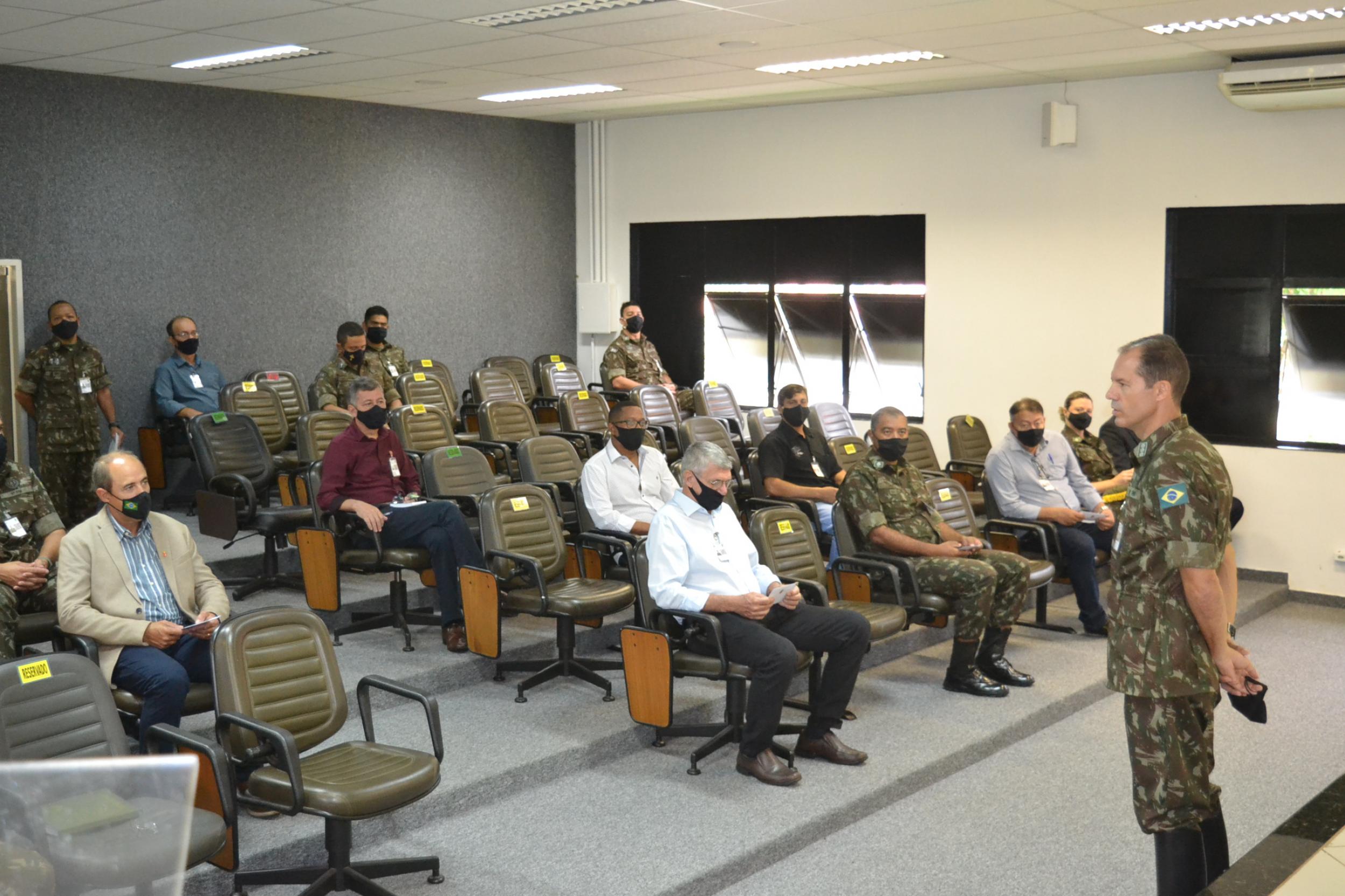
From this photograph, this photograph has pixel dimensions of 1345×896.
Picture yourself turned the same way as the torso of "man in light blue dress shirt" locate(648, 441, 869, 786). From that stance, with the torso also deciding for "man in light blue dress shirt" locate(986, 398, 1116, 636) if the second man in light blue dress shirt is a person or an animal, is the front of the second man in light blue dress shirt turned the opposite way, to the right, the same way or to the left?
the same way

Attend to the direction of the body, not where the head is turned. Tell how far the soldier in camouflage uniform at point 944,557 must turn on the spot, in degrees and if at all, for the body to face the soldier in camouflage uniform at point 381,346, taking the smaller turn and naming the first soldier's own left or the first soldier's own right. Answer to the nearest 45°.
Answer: approximately 180°

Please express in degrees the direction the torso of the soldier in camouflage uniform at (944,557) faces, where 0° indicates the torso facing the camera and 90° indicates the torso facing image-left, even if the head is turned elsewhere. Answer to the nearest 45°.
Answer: approximately 315°

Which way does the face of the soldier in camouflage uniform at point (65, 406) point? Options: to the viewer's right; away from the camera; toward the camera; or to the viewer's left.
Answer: toward the camera

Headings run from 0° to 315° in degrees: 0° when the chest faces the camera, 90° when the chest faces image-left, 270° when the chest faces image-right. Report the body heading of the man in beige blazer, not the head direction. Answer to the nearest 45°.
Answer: approximately 315°

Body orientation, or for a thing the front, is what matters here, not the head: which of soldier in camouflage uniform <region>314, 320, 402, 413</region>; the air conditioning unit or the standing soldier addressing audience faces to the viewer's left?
the standing soldier addressing audience

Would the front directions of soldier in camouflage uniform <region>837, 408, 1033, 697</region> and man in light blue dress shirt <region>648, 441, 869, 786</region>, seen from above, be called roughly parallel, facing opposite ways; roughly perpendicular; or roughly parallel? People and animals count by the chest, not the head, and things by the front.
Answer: roughly parallel

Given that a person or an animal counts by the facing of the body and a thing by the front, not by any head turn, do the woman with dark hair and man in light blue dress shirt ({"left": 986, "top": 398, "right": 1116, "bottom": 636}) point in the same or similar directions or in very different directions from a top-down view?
same or similar directions

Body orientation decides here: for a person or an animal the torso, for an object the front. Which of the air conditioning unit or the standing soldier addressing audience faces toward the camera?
the air conditioning unit

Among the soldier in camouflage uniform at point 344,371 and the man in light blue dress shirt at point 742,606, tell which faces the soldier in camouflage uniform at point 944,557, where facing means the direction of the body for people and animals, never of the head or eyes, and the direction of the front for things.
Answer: the soldier in camouflage uniform at point 344,371

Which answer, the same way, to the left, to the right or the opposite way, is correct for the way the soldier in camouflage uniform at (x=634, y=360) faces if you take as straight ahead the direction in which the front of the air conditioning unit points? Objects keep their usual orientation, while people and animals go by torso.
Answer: to the left

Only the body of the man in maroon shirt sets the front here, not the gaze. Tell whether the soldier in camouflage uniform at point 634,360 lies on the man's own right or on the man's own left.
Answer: on the man's own left

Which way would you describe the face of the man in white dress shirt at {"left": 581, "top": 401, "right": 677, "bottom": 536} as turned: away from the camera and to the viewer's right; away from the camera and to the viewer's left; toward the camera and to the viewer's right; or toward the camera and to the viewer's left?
toward the camera and to the viewer's right

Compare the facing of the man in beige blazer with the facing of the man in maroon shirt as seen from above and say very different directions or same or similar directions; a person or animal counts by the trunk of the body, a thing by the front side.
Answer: same or similar directions

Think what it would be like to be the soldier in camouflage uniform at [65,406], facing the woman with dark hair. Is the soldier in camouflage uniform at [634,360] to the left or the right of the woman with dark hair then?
left

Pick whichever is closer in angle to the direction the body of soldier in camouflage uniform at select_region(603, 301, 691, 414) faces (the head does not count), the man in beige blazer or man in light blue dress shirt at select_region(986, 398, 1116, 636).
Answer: the man in light blue dress shirt

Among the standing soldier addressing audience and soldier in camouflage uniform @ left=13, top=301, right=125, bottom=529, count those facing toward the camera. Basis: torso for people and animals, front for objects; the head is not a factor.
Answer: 1

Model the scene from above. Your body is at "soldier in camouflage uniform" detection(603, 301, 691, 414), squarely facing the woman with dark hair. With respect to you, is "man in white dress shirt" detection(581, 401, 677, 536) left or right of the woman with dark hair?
right

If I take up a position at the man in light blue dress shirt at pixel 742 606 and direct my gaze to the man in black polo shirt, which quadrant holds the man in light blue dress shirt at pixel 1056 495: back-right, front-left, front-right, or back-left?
front-right
